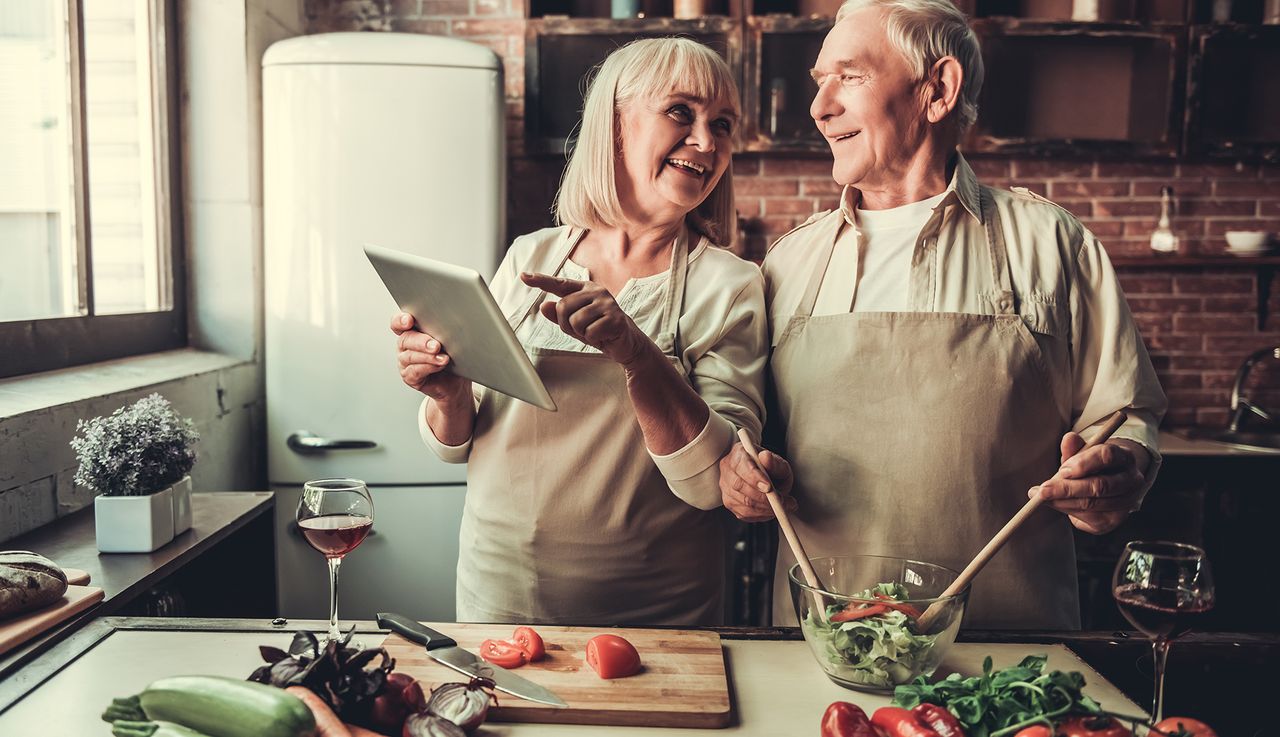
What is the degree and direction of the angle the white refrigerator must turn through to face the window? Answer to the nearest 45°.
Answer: approximately 45° to its right

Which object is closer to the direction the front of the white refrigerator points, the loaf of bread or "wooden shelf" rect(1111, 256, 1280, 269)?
the loaf of bread

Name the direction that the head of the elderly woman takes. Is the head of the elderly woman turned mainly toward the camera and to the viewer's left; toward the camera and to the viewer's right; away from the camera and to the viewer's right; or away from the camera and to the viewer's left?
toward the camera and to the viewer's right

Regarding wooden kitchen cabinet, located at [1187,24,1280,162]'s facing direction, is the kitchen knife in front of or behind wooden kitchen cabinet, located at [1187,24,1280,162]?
in front

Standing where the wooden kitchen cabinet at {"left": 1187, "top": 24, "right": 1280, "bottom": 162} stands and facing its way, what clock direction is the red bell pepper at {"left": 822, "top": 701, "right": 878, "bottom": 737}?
The red bell pepper is roughly at 12 o'clock from the wooden kitchen cabinet.

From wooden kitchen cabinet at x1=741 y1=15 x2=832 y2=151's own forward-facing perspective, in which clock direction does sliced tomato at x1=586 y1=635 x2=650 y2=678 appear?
The sliced tomato is roughly at 12 o'clock from the wooden kitchen cabinet.

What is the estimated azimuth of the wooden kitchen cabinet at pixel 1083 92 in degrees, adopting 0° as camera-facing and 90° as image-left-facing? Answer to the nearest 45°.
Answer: approximately 0°

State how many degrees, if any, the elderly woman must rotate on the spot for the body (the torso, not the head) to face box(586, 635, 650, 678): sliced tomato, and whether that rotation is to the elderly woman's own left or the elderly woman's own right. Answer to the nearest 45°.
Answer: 0° — they already face it
